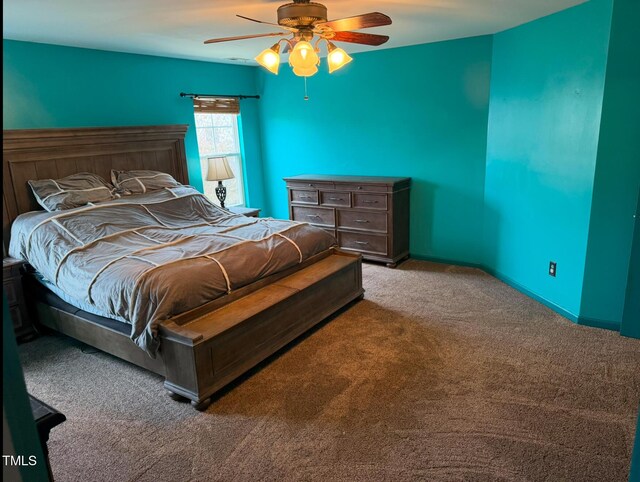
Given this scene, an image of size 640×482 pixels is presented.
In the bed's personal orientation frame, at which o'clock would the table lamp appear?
The table lamp is roughly at 8 o'clock from the bed.

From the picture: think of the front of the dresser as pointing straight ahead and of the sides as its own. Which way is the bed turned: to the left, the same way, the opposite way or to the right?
to the left

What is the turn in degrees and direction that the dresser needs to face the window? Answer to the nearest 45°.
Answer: approximately 90° to its right

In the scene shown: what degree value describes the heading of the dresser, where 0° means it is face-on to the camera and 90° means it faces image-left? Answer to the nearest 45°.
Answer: approximately 45°

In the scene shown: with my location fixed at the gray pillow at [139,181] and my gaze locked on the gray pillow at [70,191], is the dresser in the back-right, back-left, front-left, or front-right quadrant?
back-left

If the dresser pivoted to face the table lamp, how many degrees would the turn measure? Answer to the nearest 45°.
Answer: approximately 45° to its right

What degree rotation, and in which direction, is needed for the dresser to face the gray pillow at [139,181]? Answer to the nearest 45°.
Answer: approximately 45° to its right

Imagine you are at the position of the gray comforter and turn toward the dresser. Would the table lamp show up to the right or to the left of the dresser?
left

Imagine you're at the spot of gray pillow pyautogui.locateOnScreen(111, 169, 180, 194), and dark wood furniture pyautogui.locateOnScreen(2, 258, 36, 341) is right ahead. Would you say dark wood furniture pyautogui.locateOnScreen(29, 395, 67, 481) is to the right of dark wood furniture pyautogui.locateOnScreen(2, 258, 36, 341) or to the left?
left

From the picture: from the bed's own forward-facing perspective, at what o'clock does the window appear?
The window is roughly at 8 o'clock from the bed.
